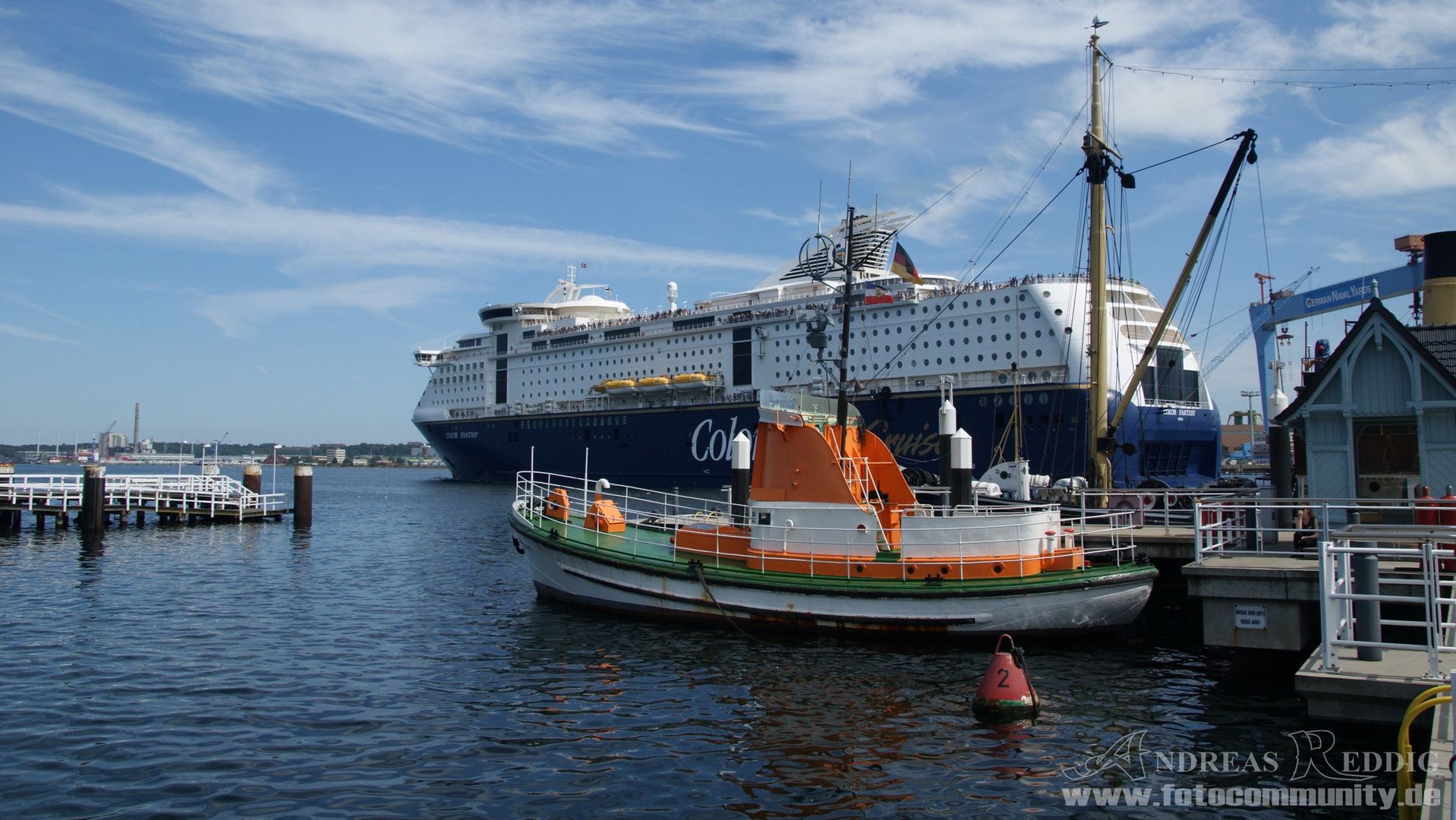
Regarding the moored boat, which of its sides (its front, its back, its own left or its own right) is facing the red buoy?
left

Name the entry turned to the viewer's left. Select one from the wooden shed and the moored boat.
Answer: the moored boat

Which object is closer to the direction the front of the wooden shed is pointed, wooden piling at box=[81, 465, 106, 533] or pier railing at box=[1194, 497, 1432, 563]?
the pier railing

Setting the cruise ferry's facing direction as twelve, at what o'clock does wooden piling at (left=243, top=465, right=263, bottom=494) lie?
The wooden piling is roughly at 10 o'clock from the cruise ferry.

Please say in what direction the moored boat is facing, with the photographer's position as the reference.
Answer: facing to the left of the viewer

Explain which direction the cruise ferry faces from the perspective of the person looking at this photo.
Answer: facing away from the viewer and to the left of the viewer

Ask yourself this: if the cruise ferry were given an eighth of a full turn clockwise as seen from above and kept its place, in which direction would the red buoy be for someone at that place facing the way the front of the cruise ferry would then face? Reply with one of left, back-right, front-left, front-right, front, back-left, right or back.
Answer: back

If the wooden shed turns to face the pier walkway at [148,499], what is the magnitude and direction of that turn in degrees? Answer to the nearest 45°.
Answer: approximately 90° to its right
